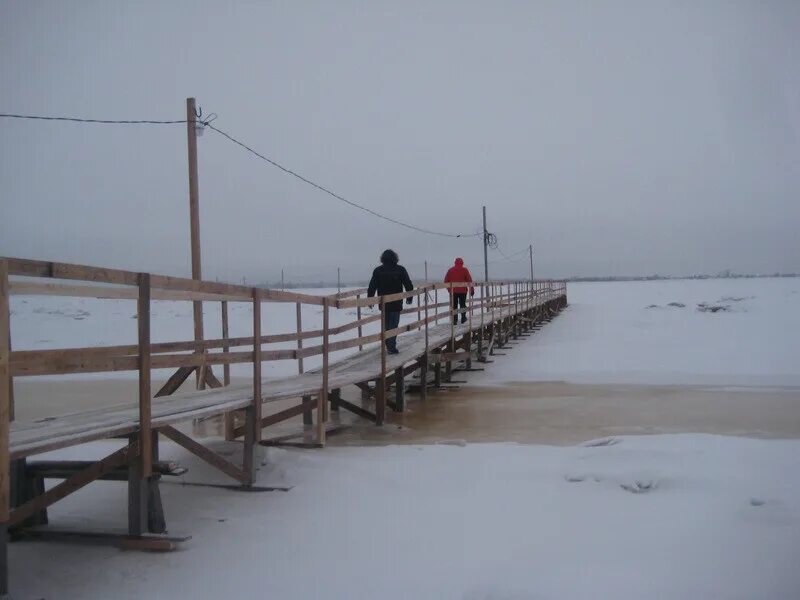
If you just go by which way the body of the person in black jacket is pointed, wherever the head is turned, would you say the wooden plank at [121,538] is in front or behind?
behind

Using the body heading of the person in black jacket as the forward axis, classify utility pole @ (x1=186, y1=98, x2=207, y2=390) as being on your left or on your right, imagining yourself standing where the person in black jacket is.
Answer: on your left

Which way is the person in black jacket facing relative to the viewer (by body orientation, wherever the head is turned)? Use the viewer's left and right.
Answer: facing away from the viewer

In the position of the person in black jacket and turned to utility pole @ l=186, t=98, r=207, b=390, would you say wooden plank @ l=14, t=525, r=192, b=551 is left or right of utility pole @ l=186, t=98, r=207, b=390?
left
